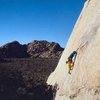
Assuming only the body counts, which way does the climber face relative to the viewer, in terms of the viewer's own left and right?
facing away from the viewer and to the right of the viewer
